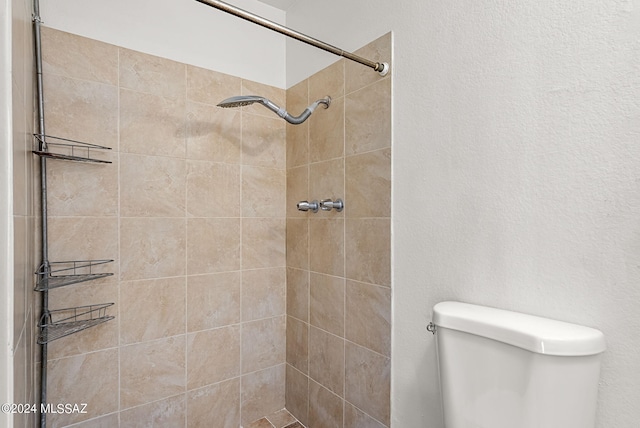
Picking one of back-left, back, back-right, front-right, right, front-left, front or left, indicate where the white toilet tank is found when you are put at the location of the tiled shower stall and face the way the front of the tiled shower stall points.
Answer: front

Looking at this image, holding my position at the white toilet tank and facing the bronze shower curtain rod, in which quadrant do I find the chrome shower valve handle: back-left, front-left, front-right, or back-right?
front-right

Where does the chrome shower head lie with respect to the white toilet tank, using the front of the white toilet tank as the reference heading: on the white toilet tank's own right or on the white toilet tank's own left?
on the white toilet tank's own right

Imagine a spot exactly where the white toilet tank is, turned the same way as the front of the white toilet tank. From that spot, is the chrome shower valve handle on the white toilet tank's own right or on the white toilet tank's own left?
on the white toilet tank's own right

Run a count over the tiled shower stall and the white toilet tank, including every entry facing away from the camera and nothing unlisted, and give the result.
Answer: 0
